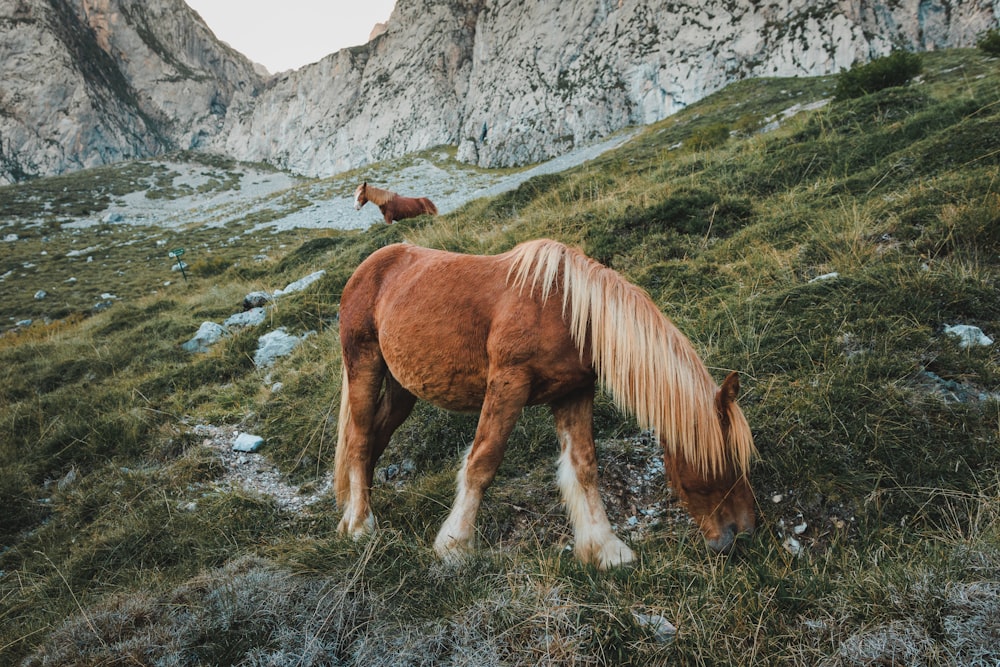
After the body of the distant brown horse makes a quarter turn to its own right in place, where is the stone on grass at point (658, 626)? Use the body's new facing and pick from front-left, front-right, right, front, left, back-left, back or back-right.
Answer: back

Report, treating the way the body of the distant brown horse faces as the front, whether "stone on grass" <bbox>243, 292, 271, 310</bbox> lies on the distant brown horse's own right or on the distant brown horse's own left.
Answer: on the distant brown horse's own left

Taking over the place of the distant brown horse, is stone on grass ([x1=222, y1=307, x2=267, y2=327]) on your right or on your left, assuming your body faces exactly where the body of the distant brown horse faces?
on your left

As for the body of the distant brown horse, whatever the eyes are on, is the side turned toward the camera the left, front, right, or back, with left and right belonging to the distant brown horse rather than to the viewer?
left

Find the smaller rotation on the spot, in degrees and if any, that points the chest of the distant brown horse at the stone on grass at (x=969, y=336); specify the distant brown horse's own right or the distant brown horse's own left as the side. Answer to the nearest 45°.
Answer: approximately 90° to the distant brown horse's own left

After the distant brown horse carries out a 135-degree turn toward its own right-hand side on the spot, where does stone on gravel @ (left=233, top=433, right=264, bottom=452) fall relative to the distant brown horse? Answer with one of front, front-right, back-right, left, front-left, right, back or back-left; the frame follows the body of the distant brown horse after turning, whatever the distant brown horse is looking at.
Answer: back-right

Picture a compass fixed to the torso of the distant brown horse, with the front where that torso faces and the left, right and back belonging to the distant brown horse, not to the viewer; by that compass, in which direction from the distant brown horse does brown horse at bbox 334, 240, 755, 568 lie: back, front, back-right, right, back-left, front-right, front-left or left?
left
